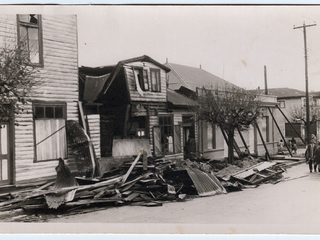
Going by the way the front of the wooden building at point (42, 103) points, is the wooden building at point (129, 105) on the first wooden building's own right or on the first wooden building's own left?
on the first wooden building's own left

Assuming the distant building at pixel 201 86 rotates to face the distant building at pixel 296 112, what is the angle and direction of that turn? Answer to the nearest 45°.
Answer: approximately 90° to its left

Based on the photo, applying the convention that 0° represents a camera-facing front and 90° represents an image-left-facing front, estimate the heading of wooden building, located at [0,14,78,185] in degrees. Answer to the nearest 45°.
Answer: approximately 315°

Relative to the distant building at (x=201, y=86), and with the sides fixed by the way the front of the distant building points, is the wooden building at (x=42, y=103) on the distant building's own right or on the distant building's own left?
on the distant building's own right

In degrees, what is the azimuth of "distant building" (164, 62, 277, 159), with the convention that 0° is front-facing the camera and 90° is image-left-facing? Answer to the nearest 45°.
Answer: approximately 315°
